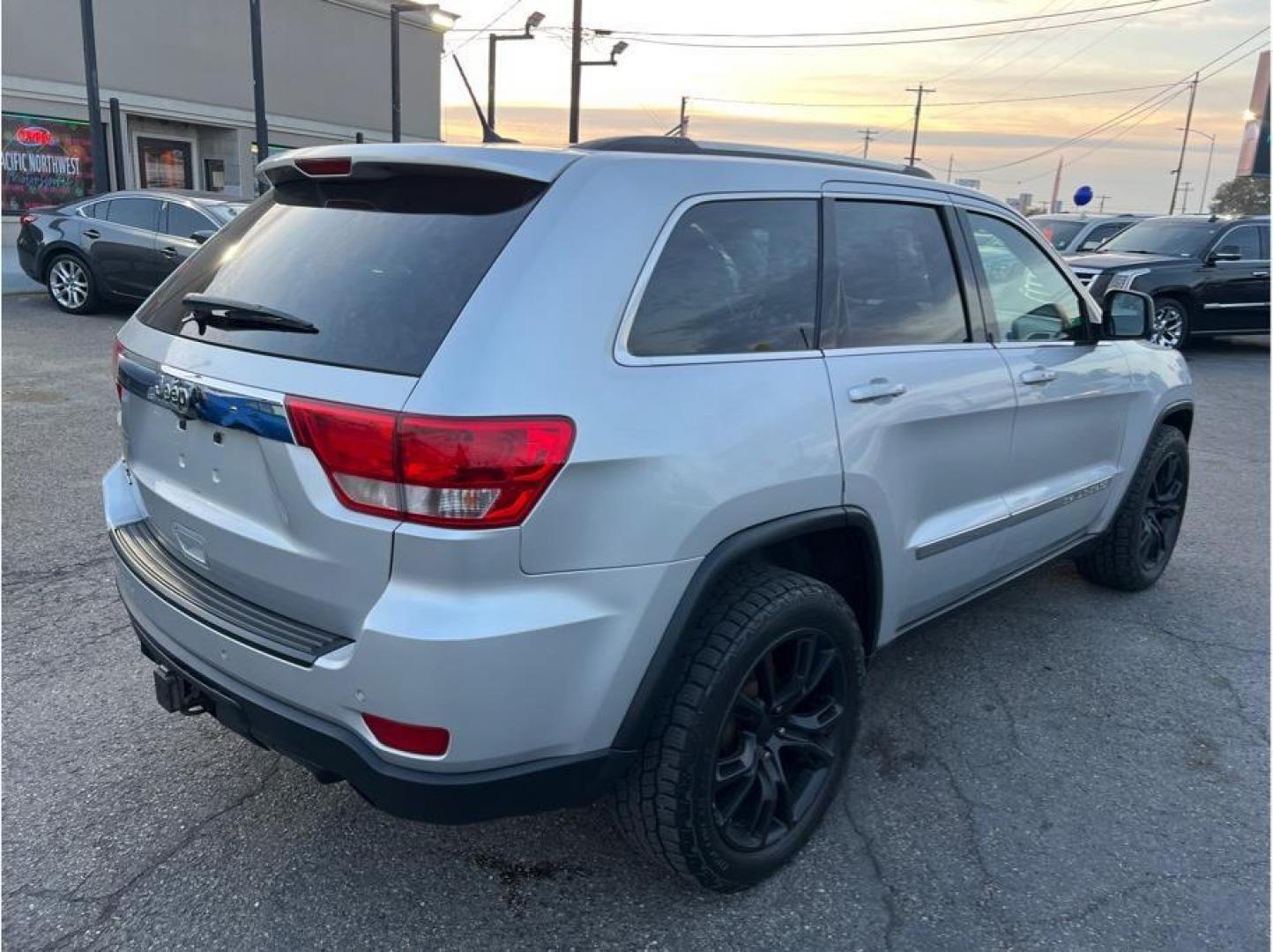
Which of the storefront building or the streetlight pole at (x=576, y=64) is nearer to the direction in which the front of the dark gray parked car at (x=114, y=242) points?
the streetlight pole

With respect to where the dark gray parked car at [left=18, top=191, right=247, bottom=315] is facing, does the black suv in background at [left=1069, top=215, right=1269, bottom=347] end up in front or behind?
in front

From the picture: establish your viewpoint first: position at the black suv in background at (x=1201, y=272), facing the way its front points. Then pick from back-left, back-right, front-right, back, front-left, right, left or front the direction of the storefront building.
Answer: front-right

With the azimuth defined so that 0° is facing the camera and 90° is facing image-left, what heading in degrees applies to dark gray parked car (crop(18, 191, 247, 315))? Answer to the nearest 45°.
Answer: approximately 315°

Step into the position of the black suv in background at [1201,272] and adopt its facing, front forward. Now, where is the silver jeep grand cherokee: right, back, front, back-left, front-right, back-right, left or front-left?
front-left

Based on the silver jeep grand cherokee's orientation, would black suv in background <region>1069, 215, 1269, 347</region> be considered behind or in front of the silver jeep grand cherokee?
in front

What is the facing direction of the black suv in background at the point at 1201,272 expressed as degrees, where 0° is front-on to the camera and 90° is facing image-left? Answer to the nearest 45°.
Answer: approximately 45°

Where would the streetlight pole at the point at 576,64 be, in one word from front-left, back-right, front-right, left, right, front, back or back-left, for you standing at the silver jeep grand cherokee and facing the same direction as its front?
front-left

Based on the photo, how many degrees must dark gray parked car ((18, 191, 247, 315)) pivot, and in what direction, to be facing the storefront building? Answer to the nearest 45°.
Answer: approximately 135° to its left

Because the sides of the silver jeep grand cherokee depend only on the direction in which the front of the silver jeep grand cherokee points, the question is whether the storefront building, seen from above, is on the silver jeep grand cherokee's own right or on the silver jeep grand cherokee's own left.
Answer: on the silver jeep grand cherokee's own left

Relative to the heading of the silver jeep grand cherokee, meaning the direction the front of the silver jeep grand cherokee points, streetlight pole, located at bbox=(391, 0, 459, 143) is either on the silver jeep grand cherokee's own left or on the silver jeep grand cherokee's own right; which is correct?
on the silver jeep grand cherokee's own left

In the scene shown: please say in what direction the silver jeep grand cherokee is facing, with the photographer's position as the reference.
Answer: facing away from the viewer and to the right of the viewer

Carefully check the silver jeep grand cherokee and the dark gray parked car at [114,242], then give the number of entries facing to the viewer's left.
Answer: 0

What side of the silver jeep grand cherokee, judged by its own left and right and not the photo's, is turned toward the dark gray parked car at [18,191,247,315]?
left
